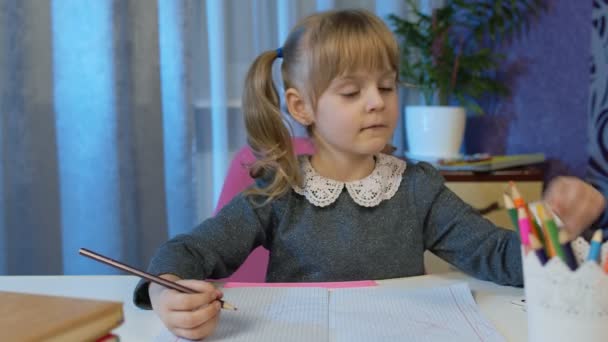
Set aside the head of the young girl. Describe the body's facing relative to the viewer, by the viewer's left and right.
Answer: facing the viewer

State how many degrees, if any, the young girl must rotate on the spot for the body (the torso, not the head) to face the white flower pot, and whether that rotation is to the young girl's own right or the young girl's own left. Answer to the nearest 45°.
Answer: approximately 180°

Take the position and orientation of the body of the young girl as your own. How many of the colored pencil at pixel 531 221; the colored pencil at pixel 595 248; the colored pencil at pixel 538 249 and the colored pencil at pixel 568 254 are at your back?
0

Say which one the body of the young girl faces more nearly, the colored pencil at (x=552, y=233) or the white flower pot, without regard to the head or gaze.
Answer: the colored pencil

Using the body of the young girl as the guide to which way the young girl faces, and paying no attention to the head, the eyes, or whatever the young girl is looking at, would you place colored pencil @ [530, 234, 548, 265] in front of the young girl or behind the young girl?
in front

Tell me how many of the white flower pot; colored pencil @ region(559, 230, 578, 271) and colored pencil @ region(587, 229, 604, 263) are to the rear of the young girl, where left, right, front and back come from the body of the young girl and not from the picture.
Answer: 1

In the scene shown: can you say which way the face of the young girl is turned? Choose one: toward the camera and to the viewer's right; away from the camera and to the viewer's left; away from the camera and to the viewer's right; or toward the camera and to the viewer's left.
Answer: toward the camera and to the viewer's right

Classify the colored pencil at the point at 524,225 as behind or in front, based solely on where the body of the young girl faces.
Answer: in front
